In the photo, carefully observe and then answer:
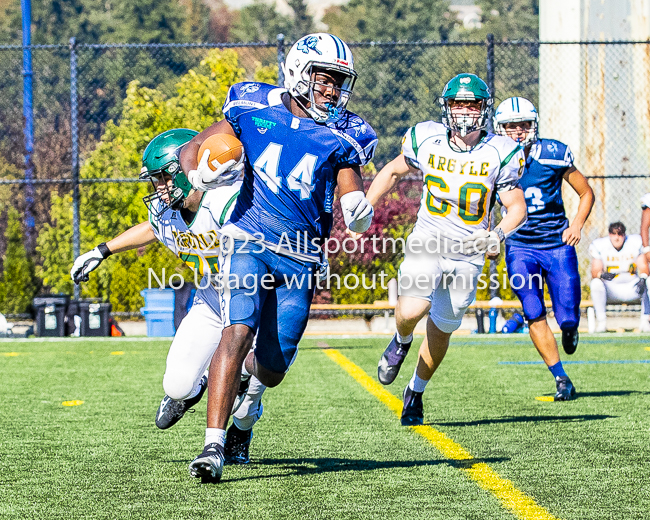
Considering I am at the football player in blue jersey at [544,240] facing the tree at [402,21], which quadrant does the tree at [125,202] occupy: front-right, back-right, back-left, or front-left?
front-left

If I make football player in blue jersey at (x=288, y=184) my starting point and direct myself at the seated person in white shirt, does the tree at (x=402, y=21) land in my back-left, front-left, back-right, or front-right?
front-left

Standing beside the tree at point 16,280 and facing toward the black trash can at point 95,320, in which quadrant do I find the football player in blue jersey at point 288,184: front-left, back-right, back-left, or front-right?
front-right

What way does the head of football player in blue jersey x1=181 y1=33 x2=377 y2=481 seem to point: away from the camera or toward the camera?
toward the camera

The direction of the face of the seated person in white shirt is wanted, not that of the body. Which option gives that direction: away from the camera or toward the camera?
toward the camera

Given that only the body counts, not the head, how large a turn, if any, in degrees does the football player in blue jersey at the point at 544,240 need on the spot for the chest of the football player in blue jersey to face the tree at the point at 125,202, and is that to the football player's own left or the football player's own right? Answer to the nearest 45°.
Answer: approximately 90° to the football player's own right

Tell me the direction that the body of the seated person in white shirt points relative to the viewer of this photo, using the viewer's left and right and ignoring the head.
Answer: facing the viewer

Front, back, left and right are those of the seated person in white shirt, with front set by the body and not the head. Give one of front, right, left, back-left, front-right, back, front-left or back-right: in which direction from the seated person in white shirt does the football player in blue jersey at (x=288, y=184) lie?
front

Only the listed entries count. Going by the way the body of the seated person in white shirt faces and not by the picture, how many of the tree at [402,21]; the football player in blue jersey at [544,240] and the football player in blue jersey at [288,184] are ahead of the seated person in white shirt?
2

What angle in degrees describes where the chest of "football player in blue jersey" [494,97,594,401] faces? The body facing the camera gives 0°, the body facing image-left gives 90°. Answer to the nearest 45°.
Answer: approximately 45°
